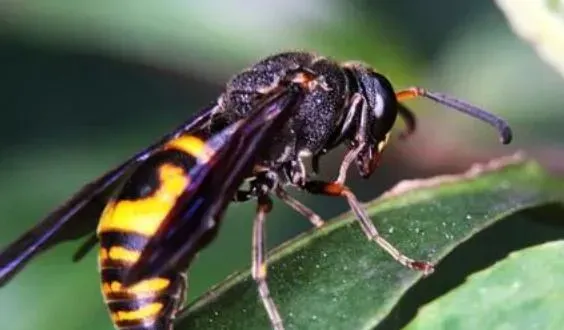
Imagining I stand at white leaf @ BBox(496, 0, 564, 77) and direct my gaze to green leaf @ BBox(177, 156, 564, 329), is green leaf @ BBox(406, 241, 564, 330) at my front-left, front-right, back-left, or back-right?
front-left

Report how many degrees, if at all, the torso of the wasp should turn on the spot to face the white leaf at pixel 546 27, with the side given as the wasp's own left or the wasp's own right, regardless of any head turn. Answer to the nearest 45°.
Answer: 0° — it already faces it

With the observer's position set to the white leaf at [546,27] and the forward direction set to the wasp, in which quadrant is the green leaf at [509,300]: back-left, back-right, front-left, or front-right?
front-left

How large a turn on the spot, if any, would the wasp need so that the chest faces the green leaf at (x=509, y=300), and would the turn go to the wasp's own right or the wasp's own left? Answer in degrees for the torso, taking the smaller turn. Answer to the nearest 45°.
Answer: approximately 45° to the wasp's own right

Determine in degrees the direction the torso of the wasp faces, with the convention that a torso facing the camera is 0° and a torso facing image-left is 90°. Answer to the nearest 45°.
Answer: approximately 270°
